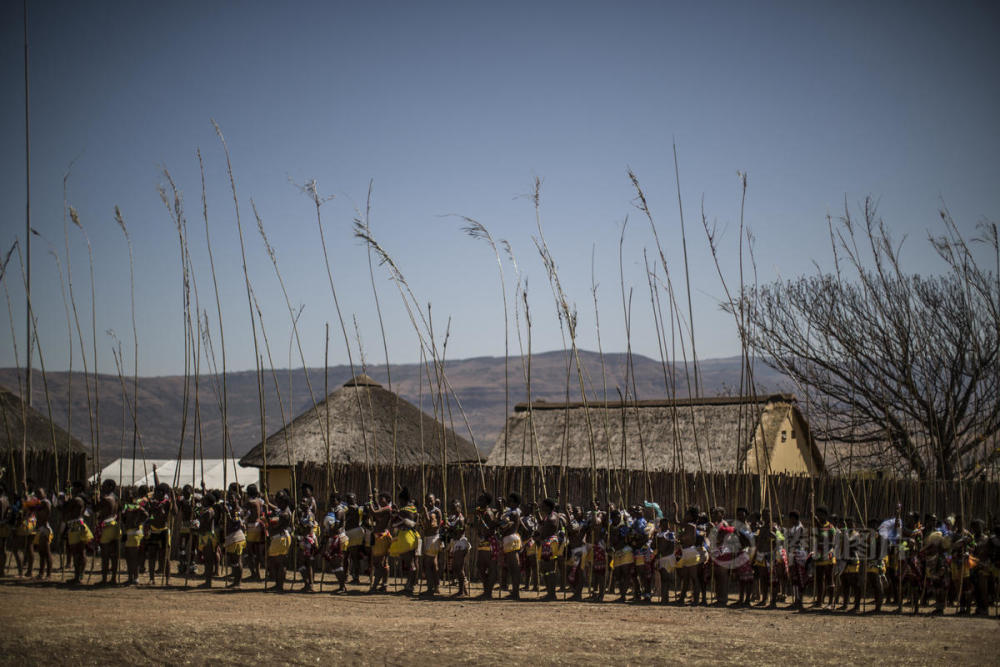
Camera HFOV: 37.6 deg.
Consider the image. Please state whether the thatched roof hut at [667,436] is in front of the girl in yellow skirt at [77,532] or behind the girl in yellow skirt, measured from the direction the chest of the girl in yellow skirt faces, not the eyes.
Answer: behind
